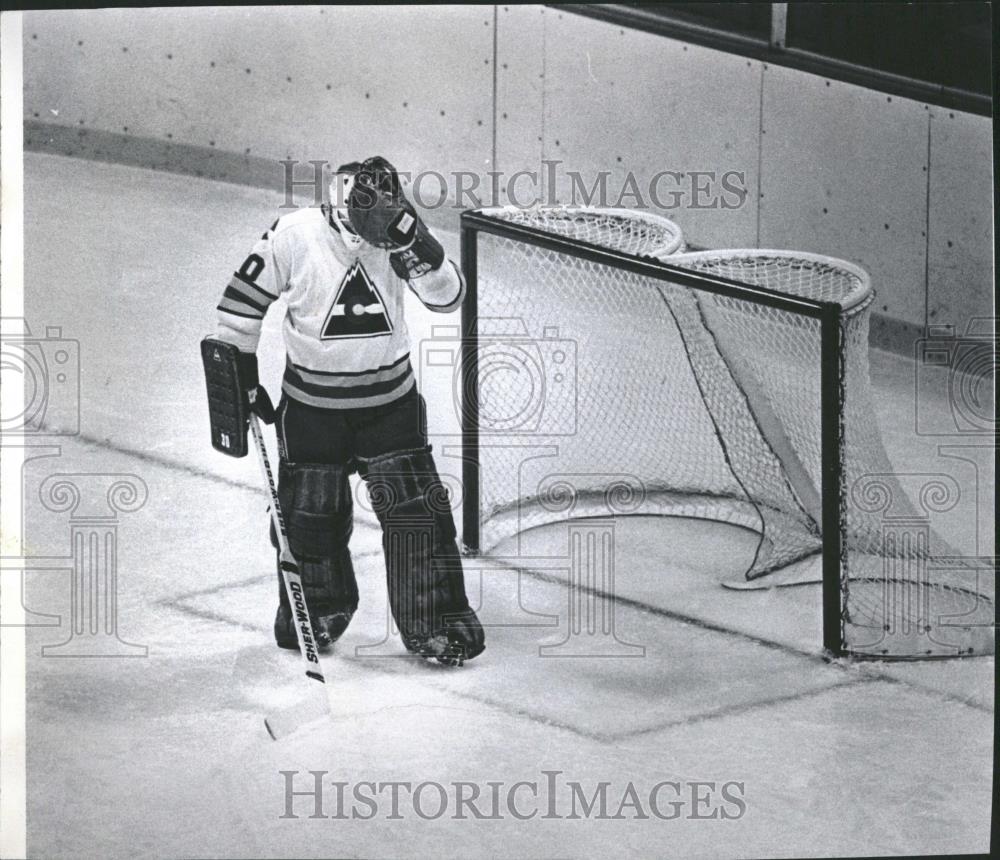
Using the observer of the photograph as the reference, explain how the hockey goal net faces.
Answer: facing the viewer and to the left of the viewer

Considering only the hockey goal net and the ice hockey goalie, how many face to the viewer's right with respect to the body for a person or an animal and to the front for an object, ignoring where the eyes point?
0

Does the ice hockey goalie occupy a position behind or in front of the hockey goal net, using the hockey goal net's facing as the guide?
in front

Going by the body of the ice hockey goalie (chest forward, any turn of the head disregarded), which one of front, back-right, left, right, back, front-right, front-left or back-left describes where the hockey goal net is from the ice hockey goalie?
left

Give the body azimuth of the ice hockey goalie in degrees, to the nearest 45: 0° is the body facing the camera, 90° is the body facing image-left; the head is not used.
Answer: approximately 0°
